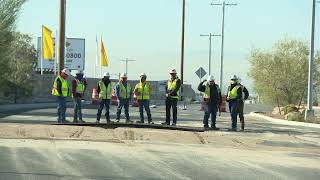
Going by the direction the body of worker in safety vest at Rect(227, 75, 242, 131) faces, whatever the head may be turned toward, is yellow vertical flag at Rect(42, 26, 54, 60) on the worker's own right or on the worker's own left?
on the worker's own right

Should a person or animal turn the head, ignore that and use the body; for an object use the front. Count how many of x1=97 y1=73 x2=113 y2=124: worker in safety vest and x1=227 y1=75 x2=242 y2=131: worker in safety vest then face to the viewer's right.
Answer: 0

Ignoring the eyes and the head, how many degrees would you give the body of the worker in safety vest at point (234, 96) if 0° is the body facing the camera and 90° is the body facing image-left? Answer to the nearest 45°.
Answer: approximately 45°

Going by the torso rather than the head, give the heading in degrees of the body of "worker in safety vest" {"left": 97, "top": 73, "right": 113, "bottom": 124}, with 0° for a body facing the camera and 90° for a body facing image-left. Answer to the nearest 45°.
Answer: approximately 0°

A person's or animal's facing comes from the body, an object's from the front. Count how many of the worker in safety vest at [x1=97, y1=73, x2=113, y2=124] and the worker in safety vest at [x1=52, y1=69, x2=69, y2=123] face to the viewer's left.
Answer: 0

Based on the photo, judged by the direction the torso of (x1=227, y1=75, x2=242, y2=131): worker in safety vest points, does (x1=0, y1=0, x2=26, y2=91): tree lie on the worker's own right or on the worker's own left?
on the worker's own right

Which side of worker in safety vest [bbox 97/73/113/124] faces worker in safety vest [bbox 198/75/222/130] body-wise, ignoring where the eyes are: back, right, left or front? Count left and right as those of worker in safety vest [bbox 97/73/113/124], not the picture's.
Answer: left

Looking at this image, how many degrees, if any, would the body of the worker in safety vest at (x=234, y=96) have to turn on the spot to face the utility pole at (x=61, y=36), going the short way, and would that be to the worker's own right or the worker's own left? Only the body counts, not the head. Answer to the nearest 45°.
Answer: approximately 45° to the worker's own right

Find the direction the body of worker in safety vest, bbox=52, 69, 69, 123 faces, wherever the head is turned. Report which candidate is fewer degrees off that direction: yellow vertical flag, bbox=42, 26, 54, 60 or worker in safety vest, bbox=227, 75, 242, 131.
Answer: the worker in safety vest

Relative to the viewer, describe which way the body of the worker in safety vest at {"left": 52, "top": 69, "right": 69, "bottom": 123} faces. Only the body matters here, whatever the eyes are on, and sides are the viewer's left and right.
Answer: facing the viewer and to the right of the viewer
